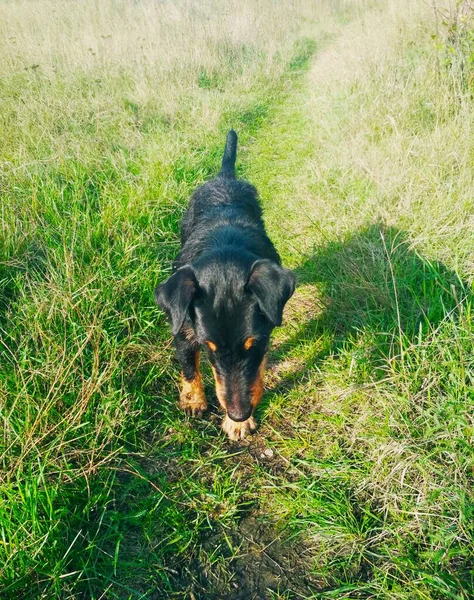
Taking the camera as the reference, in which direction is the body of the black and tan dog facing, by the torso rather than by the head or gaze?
toward the camera
